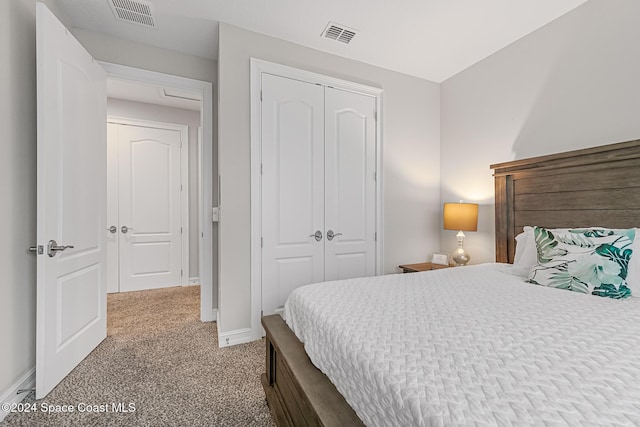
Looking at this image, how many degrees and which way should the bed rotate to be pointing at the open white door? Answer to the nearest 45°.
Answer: approximately 45° to its right

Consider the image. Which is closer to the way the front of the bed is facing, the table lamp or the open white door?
the open white door

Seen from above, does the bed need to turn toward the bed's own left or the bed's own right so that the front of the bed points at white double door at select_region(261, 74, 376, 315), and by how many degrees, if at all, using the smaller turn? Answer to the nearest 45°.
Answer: approximately 90° to the bed's own right

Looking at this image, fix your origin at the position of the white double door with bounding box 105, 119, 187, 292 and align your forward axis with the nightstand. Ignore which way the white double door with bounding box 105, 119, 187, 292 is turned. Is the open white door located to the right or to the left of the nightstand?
right

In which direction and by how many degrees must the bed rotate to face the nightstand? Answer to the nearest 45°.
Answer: approximately 135° to its right

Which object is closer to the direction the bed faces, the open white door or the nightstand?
the open white door

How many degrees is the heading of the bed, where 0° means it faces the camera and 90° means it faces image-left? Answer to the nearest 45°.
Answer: approximately 45°

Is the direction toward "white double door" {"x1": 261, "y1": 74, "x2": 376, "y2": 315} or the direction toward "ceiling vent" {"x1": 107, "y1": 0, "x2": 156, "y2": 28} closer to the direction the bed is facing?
the ceiling vent
